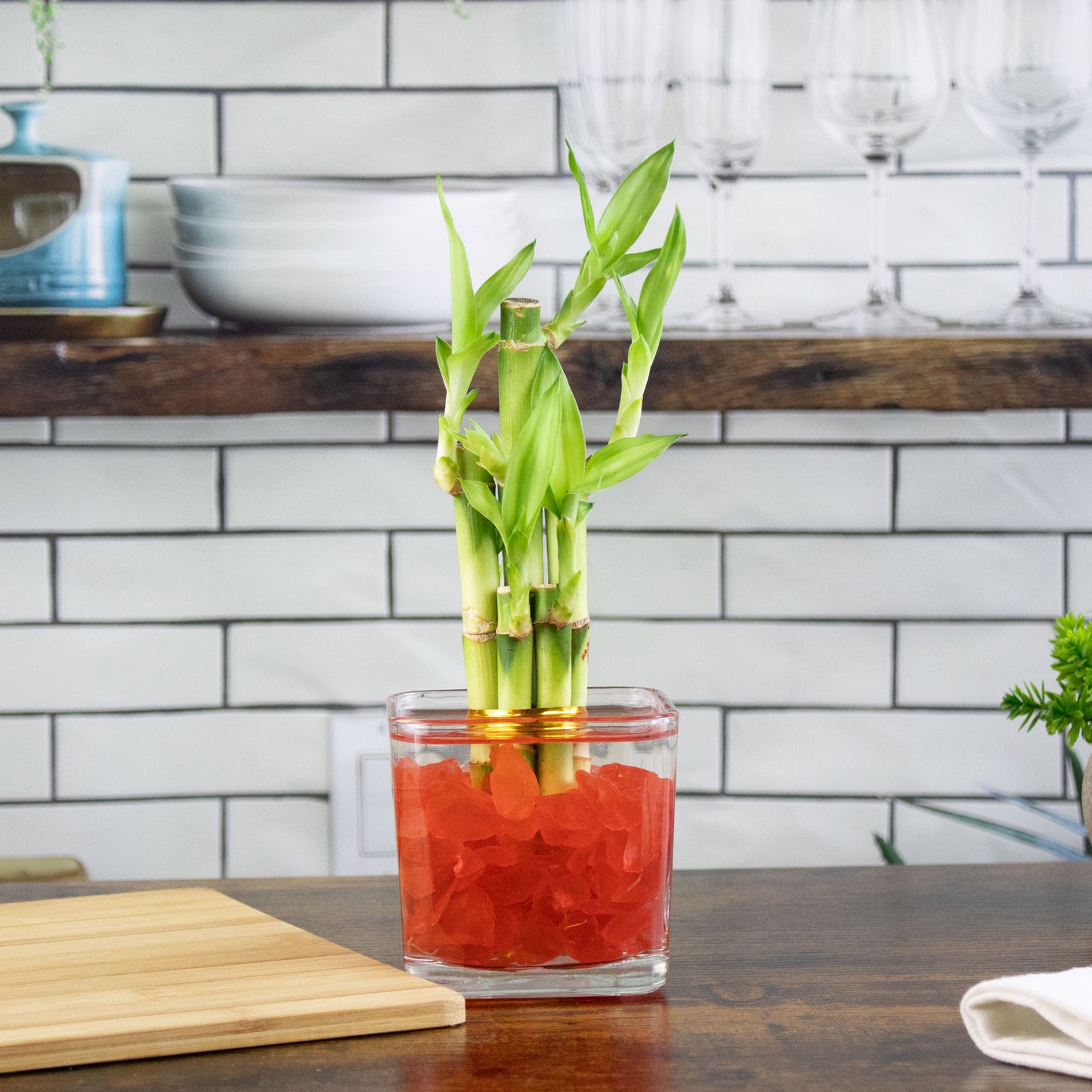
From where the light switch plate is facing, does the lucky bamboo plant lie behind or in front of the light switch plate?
in front

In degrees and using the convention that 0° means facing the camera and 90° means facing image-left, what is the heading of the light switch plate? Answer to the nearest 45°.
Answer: approximately 0°

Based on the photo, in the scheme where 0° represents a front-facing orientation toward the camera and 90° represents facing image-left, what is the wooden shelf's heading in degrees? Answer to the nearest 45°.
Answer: approximately 0°

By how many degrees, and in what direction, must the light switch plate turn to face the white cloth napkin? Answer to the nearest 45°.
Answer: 0° — it already faces it

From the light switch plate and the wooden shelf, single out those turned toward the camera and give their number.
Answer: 2
